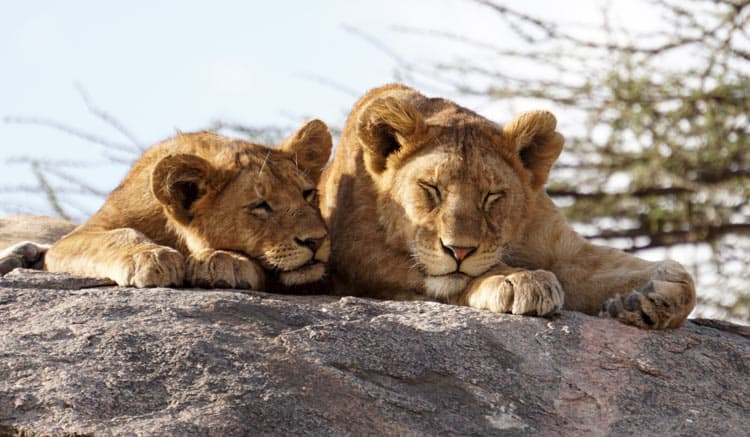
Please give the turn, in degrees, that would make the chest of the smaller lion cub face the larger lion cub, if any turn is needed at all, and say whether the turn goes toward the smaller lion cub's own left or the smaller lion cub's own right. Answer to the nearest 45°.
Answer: approximately 45° to the smaller lion cub's own left

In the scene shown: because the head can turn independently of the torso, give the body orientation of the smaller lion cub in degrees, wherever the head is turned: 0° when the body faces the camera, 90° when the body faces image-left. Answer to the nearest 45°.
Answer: approximately 315°

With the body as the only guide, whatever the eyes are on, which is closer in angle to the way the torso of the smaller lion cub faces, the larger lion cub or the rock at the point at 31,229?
the larger lion cub

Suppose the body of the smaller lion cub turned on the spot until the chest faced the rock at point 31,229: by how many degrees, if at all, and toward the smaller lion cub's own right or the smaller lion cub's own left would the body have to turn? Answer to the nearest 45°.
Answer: approximately 180°
